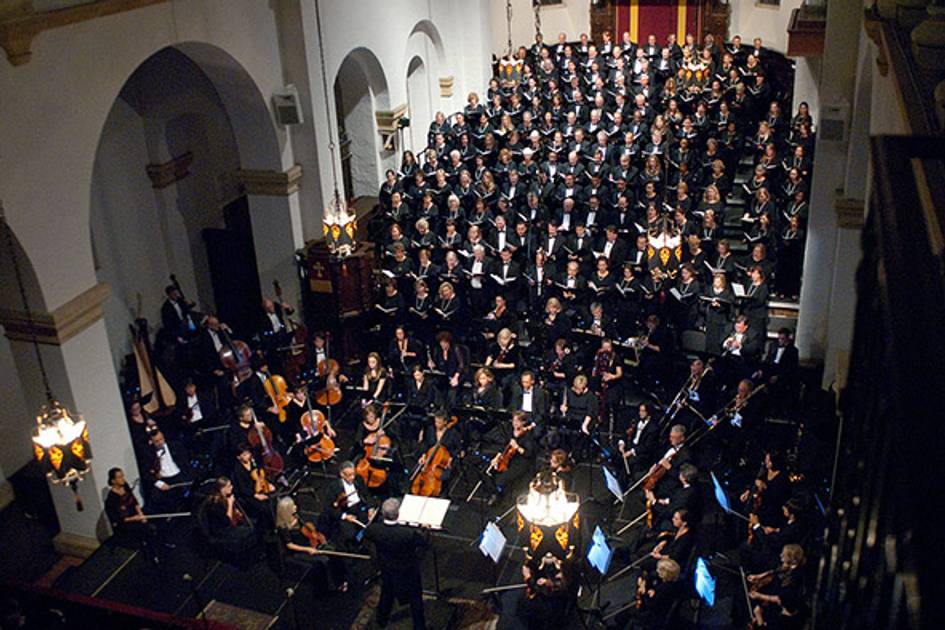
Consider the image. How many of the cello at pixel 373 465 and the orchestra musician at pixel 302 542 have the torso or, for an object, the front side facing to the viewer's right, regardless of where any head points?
1

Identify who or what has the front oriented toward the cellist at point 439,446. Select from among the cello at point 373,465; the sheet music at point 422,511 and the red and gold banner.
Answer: the red and gold banner

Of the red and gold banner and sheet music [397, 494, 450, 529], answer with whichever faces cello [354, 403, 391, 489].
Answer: the red and gold banner

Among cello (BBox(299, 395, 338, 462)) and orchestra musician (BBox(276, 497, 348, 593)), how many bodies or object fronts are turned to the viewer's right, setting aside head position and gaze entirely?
1

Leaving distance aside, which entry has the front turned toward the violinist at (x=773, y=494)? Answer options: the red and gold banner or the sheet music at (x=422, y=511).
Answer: the red and gold banner

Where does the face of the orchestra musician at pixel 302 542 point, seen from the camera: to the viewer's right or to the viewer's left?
to the viewer's right

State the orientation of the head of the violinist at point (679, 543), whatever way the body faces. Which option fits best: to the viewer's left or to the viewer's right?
to the viewer's left

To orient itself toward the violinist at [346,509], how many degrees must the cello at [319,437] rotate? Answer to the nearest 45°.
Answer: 0° — it already faces them

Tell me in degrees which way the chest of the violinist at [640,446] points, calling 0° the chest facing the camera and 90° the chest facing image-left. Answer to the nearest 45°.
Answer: approximately 45°

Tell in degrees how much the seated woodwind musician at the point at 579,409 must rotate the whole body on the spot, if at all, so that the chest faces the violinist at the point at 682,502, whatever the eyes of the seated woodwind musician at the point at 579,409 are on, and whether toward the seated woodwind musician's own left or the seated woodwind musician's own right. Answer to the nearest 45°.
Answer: approximately 45° to the seated woodwind musician's own left

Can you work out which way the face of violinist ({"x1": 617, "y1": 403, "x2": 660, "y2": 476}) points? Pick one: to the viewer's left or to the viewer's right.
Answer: to the viewer's left

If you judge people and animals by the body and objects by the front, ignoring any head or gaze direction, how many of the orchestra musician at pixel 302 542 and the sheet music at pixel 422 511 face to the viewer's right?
1

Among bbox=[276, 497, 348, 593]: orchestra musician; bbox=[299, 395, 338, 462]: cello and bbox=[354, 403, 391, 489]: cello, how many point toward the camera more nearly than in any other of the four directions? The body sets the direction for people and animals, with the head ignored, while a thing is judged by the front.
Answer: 2

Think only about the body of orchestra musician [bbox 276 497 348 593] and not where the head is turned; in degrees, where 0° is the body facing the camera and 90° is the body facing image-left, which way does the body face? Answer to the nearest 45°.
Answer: approximately 270°

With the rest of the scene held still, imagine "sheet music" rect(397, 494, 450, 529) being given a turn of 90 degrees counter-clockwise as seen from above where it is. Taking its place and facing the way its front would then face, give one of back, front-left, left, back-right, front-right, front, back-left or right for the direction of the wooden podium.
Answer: left
